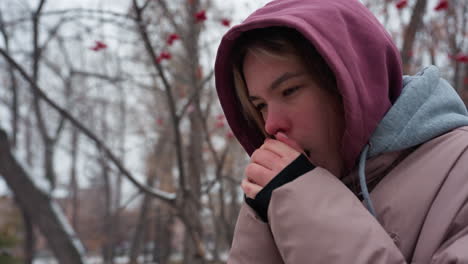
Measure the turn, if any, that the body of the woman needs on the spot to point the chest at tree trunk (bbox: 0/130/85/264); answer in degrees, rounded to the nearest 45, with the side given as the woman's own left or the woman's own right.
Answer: approximately 90° to the woman's own right

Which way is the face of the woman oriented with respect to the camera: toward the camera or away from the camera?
toward the camera

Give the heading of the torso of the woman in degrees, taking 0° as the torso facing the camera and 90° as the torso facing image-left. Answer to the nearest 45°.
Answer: approximately 45°
